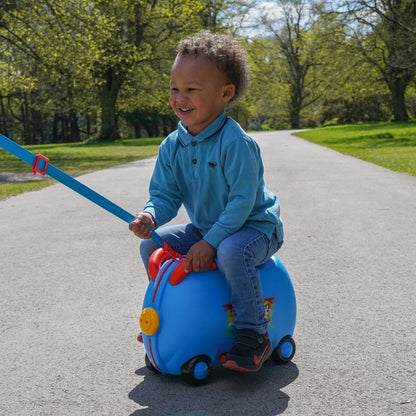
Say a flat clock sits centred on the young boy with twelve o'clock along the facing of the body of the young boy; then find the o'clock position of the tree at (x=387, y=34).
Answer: The tree is roughly at 5 o'clock from the young boy.

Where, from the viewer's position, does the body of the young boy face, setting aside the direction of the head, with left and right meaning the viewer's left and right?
facing the viewer and to the left of the viewer

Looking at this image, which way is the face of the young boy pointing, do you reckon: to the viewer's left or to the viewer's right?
to the viewer's left

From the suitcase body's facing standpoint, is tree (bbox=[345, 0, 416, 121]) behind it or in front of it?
behind
